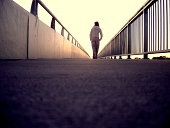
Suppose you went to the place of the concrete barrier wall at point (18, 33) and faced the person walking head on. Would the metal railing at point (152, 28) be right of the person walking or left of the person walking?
right

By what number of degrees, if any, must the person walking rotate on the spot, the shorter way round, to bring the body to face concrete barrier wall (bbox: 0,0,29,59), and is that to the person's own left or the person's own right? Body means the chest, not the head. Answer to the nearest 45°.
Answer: approximately 180°

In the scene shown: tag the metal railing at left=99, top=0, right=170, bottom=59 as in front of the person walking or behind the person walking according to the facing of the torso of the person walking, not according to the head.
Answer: behind

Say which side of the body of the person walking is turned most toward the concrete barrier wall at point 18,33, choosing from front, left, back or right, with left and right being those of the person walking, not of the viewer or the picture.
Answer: back

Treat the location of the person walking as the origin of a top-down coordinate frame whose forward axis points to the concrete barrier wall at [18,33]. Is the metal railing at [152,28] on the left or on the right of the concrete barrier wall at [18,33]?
left

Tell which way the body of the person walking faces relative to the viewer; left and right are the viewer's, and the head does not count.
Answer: facing away from the viewer
